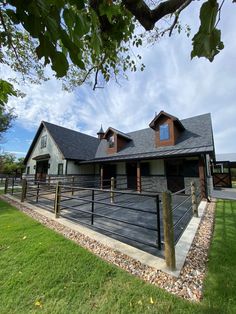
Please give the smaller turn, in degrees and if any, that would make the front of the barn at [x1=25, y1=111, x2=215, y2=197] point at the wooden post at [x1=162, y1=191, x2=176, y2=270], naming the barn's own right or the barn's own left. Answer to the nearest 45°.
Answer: approximately 45° to the barn's own left

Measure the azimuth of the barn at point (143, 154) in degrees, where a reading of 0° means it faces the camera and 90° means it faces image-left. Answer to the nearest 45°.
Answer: approximately 45°
